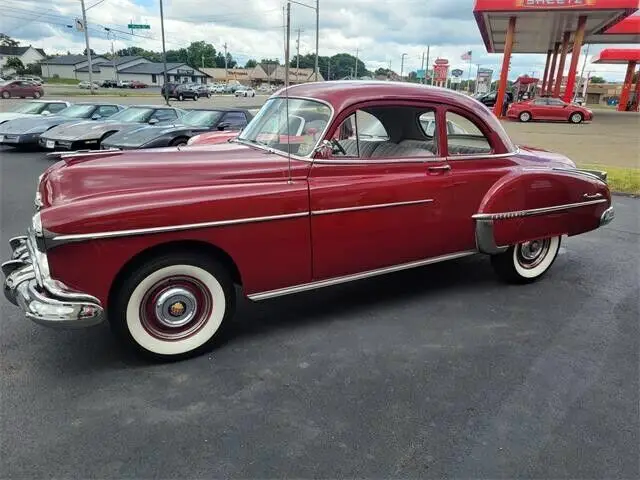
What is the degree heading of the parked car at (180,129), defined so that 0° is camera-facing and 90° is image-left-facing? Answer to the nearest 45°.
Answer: approximately 45°

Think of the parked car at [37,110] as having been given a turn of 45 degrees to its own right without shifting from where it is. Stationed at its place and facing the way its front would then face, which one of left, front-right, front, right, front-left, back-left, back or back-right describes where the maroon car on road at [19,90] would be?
right

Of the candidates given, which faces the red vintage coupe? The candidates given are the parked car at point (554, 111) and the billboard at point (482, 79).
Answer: the billboard

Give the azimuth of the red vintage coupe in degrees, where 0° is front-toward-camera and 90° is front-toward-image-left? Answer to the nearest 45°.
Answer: approximately 45°

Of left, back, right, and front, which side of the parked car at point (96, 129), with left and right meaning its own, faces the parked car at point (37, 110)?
right

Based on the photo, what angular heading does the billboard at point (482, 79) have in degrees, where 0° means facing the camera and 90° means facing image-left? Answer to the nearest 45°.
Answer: approximately 0°

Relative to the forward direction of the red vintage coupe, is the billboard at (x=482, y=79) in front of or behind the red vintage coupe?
behind

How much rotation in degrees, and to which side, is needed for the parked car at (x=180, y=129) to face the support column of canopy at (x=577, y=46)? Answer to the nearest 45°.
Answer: approximately 180°

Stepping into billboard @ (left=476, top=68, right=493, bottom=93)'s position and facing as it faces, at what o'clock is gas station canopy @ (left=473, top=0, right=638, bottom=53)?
The gas station canopy is roughly at 12 o'clock from the billboard.
